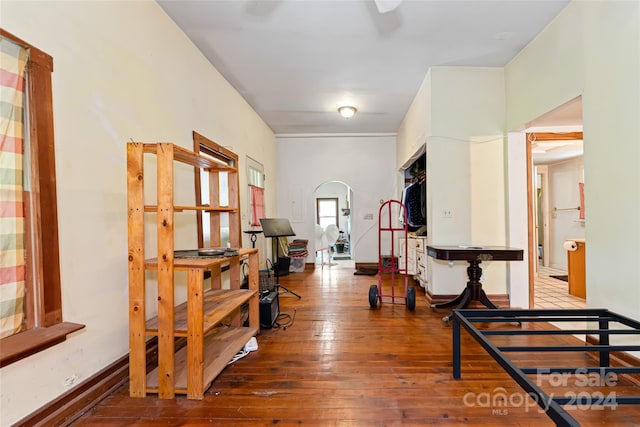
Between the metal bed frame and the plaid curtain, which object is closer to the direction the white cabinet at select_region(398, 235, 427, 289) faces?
the plaid curtain

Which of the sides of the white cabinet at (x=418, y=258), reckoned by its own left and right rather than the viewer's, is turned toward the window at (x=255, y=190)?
front

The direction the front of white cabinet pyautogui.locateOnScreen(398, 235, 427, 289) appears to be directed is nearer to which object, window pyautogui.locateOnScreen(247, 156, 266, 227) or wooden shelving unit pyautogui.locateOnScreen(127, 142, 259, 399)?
the window

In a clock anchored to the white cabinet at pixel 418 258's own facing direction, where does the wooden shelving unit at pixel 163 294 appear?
The wooden shelving unit is roughly at 10 o'clock from the white cabinet.

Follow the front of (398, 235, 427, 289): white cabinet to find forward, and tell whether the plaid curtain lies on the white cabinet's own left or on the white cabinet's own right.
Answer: on the white cabinet's own left

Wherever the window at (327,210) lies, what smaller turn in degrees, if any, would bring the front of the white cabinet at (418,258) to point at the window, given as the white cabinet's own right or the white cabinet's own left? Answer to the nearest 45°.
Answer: approximately 45° to the white cabinet's own right

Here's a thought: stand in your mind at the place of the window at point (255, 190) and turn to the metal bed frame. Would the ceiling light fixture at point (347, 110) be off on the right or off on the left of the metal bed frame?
left

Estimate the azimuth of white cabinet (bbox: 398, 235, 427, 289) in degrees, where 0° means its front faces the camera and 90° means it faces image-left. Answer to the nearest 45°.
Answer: approximately 90°

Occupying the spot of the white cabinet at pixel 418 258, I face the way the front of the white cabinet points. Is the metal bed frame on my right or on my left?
on my left

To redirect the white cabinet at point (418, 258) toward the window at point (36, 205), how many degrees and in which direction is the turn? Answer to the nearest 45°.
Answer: approximately 45° to its left

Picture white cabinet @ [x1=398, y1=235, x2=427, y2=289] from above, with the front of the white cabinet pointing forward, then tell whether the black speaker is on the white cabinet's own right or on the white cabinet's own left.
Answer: on the white cabinet's own left

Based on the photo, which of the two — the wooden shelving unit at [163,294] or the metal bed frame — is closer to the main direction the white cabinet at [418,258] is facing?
the wooden shelving unit
